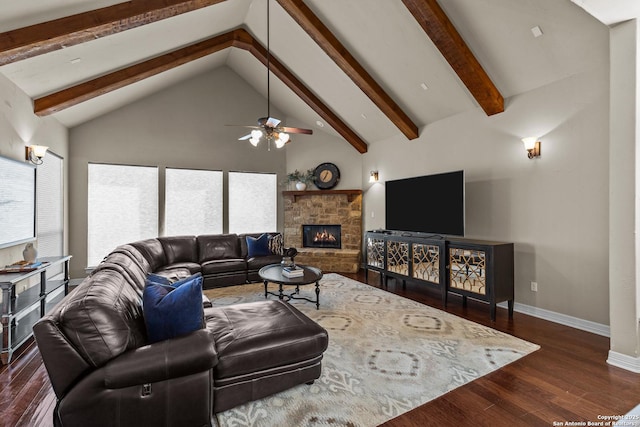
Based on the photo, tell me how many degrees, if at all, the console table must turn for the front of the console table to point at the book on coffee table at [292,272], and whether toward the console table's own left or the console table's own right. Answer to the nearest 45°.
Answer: approximately 45° to the console table's own left

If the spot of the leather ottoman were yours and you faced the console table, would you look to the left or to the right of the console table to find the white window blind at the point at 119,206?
right

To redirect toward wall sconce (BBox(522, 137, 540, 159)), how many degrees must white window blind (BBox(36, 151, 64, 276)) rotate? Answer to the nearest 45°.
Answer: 0° — it already faces it

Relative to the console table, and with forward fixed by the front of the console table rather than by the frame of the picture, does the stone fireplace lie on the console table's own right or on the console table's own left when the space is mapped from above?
on the console table's own left

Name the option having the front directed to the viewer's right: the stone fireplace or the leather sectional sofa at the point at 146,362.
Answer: the leather sectional sofa

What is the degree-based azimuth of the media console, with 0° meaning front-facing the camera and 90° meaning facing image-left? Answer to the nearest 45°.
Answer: approximately 45°

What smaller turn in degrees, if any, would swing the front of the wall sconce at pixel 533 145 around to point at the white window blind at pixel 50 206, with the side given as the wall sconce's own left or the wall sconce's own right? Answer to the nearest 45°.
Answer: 0° — it already faces it

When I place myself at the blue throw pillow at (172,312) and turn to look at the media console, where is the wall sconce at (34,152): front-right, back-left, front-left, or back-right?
back-left

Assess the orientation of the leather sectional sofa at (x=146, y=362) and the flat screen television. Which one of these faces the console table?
the flat screen television

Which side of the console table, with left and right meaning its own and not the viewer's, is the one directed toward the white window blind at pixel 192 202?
left

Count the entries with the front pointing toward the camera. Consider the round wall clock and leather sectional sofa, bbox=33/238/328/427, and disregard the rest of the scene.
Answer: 1

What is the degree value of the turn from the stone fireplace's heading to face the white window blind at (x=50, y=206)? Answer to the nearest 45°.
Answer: approximately 45° to its right
